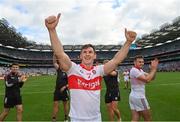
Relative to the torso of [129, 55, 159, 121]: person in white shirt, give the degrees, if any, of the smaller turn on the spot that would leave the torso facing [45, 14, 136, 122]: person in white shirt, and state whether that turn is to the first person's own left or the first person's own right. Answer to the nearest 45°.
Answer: approximately 90° to the first person's own right
